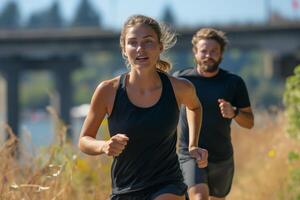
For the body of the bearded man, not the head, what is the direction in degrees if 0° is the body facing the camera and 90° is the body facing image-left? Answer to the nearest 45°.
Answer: approximately 0°
